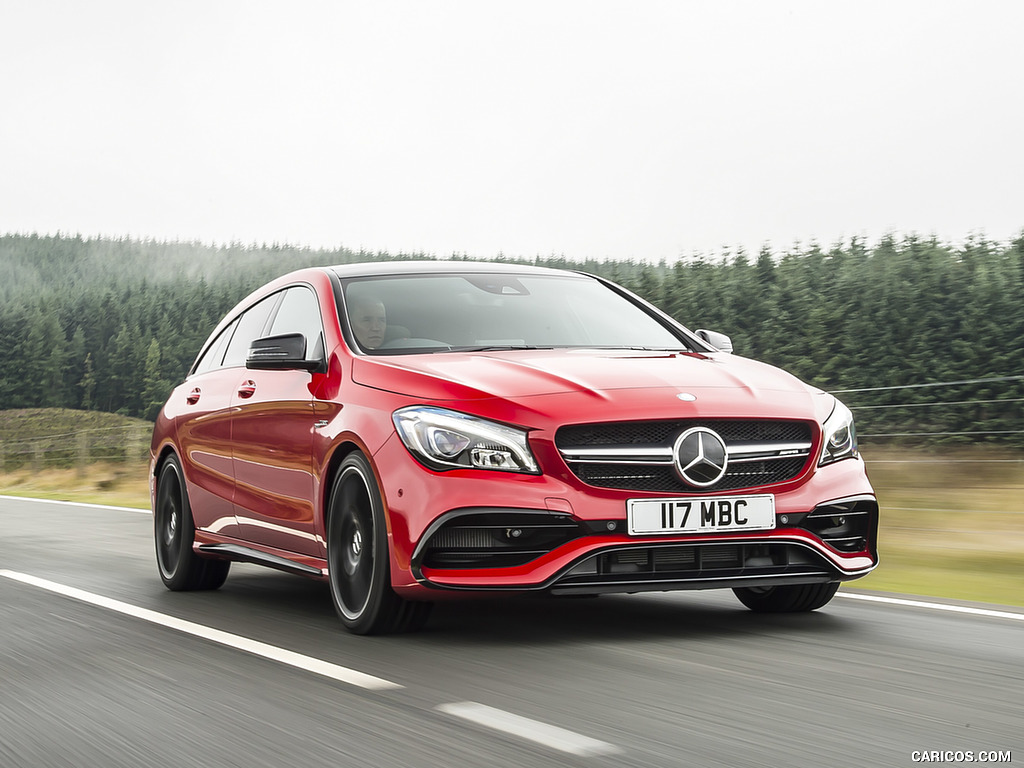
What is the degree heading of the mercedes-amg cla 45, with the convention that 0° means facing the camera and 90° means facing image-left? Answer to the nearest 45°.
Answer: approximately 315°
